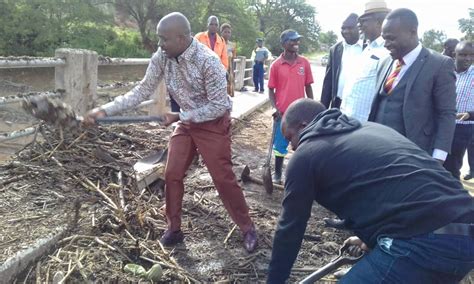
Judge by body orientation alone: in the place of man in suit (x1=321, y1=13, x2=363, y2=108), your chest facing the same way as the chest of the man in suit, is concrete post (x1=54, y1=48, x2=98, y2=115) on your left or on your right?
on your right

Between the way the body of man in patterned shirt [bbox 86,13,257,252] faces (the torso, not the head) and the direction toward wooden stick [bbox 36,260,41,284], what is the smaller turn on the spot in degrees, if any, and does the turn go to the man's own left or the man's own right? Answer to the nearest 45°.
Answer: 0° — they already face it

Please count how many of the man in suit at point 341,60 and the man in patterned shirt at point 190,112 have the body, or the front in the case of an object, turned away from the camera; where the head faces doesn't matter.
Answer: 0

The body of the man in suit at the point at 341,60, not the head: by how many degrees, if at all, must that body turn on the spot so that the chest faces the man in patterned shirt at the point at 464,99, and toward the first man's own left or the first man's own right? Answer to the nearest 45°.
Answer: approximately 90° to the first man's own left

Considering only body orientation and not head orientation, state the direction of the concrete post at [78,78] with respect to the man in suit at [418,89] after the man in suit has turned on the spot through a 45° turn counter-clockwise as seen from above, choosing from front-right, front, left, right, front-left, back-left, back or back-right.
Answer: right

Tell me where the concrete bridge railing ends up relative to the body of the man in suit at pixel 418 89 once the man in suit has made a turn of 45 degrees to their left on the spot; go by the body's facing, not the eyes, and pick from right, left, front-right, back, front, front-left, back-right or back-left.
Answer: right

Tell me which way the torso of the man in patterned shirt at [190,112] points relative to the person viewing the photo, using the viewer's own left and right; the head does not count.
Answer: facing the viewer and to the left of the viewer

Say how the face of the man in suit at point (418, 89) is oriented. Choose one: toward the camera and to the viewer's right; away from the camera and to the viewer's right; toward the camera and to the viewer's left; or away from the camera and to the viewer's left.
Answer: toward the camera and to the viewer's left

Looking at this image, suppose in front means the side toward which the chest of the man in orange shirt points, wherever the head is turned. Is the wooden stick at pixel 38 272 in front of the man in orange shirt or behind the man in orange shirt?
in front

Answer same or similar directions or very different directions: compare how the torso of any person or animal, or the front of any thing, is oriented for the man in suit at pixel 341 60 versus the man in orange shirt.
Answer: same or similar directions

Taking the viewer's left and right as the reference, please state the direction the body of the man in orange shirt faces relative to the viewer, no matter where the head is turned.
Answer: facing the viewer

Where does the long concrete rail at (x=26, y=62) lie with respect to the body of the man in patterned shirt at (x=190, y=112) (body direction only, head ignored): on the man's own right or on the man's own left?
on the man's own right

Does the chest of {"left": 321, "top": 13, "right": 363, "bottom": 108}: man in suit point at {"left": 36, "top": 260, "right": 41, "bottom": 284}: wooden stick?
no

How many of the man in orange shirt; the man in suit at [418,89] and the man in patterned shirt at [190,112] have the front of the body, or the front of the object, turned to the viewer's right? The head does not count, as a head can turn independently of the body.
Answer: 0
